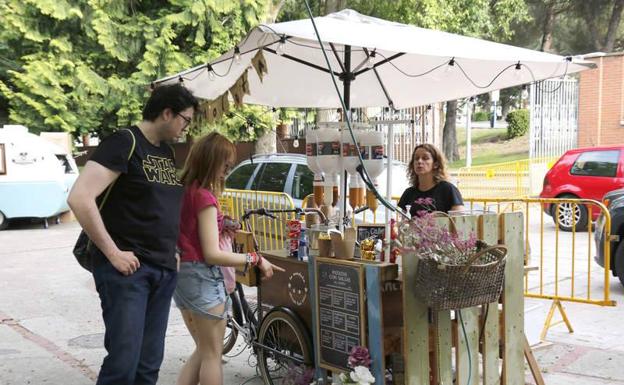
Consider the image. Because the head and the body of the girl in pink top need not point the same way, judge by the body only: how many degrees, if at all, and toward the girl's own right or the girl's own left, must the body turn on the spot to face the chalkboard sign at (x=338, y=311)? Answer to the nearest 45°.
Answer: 0° — they already face it

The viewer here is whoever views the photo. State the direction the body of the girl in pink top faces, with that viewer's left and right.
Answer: facing to the right of the viewer

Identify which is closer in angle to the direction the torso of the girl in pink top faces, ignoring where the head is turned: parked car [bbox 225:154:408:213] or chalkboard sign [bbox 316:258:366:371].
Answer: the chalkboard sign

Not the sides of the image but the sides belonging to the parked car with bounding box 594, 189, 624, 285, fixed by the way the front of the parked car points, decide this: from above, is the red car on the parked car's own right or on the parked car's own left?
on the parked car's own right

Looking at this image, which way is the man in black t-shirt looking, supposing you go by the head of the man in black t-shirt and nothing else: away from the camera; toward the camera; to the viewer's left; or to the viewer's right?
to the viewer's right

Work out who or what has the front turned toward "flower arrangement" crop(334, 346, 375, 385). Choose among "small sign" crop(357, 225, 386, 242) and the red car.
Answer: the small sign

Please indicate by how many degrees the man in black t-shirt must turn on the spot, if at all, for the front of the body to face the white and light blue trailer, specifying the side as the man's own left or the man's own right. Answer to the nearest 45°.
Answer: approximately 135° to the man's own left
